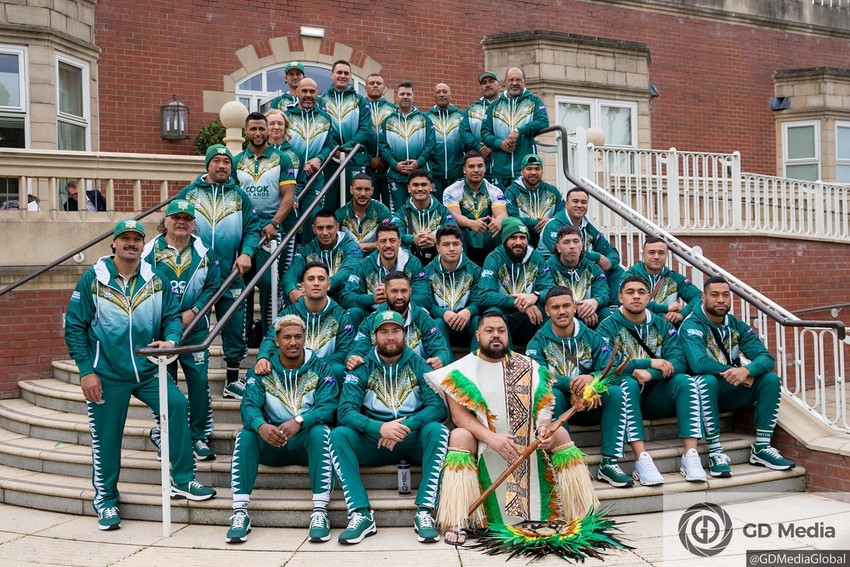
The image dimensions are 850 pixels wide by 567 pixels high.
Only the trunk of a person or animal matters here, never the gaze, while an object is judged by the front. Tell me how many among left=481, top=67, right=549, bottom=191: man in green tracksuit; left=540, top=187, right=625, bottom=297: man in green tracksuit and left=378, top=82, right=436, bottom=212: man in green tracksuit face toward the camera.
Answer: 3

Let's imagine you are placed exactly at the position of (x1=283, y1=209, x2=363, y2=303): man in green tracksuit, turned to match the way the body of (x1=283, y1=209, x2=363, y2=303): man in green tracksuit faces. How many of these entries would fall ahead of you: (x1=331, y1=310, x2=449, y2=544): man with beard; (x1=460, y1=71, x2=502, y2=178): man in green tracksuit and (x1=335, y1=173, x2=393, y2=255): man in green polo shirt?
1

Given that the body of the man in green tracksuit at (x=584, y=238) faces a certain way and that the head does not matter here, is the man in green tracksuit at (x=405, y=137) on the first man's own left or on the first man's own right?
on the first man's own right

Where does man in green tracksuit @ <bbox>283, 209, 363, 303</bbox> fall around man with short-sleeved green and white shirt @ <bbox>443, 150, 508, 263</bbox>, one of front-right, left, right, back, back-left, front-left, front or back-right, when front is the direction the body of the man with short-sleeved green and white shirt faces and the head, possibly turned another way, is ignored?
front-right

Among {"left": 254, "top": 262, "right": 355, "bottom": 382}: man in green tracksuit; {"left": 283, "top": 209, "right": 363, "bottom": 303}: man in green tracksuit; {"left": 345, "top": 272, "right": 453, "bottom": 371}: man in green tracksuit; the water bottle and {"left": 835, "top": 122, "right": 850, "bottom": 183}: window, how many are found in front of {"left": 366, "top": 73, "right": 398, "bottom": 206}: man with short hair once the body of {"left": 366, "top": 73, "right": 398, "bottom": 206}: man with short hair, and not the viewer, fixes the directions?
4

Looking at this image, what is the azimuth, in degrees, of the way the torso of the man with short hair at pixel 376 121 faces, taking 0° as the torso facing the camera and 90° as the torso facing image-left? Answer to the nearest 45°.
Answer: approximately 0°

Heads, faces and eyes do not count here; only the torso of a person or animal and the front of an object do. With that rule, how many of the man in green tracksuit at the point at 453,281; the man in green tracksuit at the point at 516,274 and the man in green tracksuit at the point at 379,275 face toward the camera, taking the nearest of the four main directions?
3

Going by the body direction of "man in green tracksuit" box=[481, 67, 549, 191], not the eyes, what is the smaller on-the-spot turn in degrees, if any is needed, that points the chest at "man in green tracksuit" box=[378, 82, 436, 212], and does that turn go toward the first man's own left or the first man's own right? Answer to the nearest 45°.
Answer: approximately 90° to the first man's own right

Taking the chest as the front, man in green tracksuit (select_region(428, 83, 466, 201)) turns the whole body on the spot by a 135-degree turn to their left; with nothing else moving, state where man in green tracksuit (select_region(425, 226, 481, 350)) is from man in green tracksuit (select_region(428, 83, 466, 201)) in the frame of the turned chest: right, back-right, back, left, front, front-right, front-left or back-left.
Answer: back-right

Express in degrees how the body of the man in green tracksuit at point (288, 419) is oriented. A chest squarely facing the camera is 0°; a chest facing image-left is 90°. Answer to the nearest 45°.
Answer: approximately 0°
